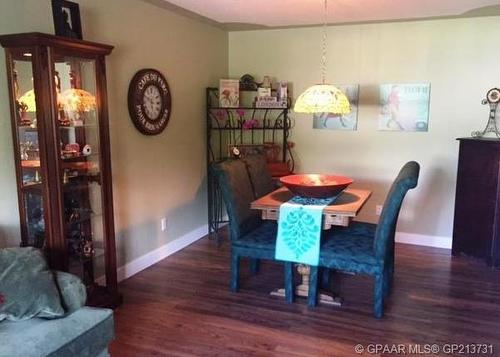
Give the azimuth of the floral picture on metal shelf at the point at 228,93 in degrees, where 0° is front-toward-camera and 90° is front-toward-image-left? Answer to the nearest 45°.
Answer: approximately 0°

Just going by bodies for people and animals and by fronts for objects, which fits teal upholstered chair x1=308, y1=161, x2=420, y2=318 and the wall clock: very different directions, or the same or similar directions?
very different directions

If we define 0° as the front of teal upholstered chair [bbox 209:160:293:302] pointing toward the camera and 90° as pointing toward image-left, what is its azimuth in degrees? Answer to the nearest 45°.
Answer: approximately 315°

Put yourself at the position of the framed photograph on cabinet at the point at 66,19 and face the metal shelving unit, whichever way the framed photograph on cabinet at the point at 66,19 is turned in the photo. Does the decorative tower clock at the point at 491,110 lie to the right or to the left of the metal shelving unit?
right

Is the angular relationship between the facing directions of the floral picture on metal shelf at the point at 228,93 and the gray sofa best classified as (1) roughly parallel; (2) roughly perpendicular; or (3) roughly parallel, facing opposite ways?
roughly perpendicular

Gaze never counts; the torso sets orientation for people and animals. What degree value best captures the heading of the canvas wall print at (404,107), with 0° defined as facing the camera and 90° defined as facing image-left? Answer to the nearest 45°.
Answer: approximately 0°

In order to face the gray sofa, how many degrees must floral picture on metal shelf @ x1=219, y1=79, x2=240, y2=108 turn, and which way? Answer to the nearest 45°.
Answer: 0° — it already faces it

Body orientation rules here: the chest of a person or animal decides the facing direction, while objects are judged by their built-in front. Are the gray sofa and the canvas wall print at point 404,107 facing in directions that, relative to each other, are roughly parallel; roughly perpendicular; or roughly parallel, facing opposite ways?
roughly perpendicular

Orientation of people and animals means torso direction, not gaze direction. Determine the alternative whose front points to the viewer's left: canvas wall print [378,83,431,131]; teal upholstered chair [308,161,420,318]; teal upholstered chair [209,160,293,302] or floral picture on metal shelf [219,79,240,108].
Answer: teal upholstered chair [308,161,420,318]
